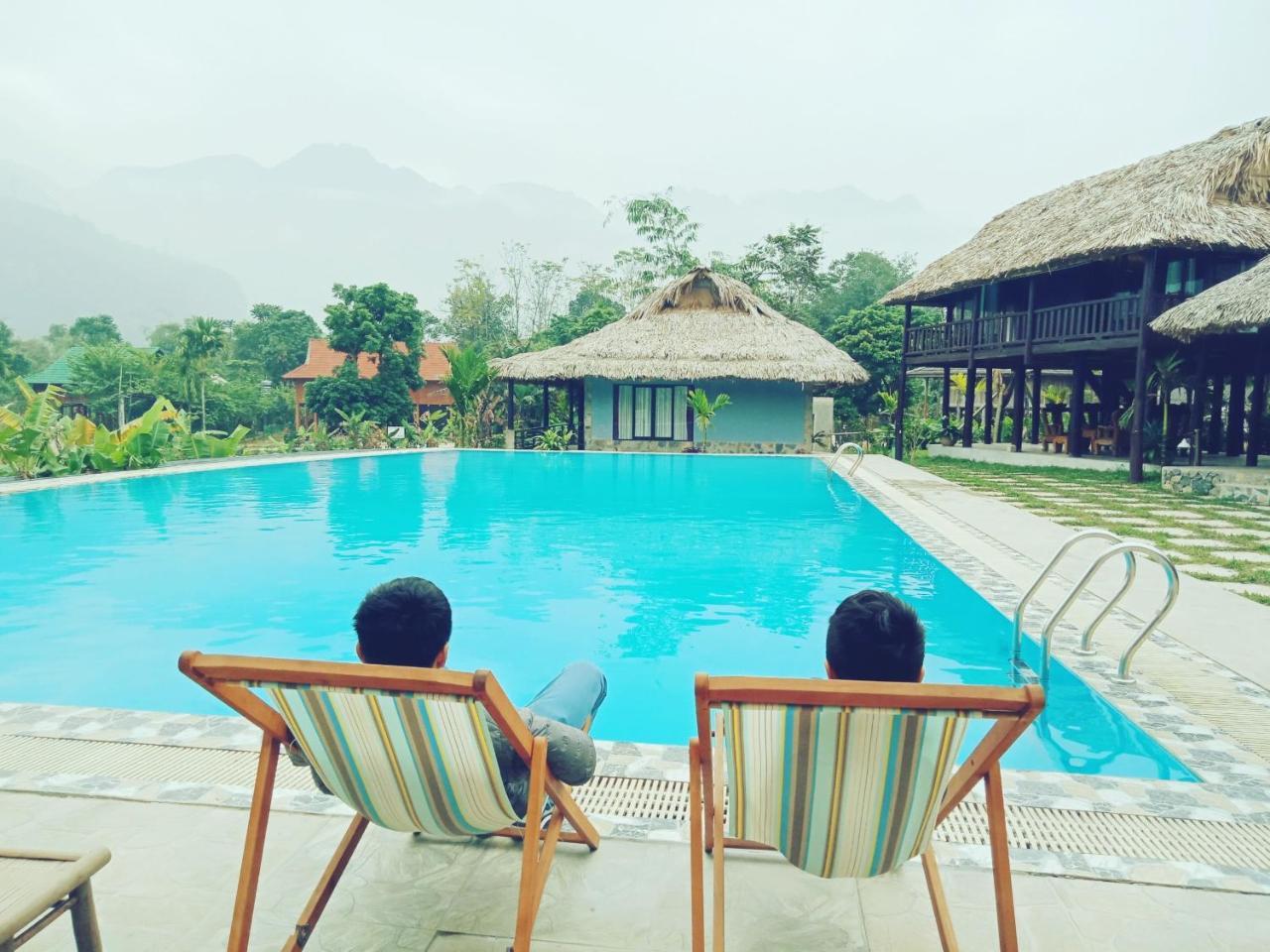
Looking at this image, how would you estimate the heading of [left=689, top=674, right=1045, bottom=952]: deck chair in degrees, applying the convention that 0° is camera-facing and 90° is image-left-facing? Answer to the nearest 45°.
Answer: approximately 180°

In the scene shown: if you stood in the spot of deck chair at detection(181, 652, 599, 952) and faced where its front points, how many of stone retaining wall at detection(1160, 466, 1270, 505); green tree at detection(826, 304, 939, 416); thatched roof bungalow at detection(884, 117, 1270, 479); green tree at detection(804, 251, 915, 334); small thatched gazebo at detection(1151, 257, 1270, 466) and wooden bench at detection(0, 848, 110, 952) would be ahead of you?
5

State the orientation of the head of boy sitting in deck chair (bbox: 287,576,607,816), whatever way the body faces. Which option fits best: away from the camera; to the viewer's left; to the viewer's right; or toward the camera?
away from the camera

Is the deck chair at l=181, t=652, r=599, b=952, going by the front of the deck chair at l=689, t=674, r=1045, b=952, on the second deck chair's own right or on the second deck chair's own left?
on the second deck chair's own left

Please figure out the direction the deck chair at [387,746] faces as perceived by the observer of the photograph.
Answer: facing away from the viewer and to the right of the viewer

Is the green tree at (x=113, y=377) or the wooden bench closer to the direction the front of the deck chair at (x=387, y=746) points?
the green tree

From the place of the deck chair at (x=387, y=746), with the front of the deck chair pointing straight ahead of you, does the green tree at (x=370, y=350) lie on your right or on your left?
on your left

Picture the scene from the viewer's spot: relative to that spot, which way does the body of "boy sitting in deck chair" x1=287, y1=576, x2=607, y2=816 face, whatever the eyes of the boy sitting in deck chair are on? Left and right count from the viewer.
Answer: facing away from the viewer and to the right of the viewer
